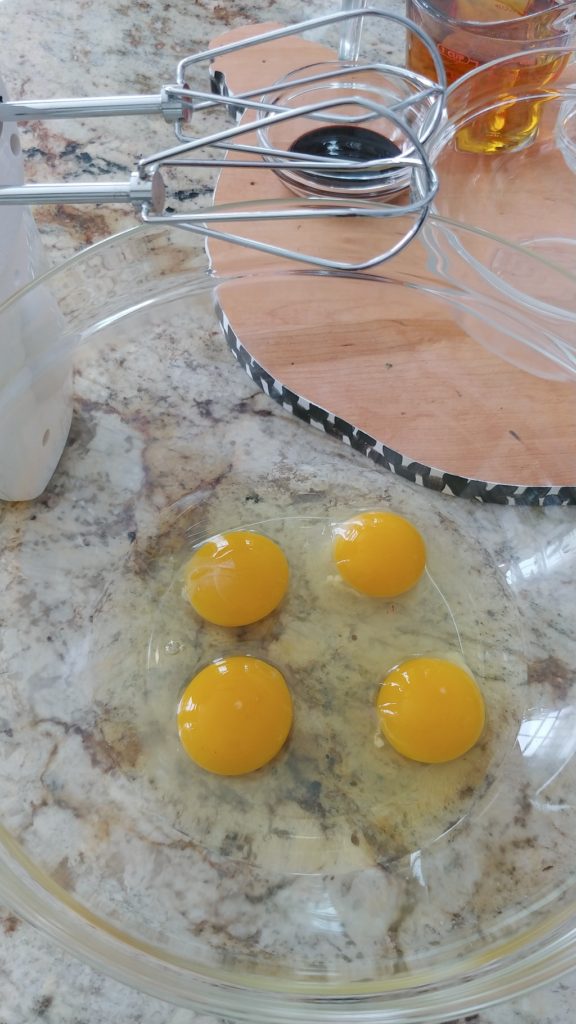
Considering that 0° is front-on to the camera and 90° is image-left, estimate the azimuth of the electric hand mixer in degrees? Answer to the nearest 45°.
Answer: approximately 270°
